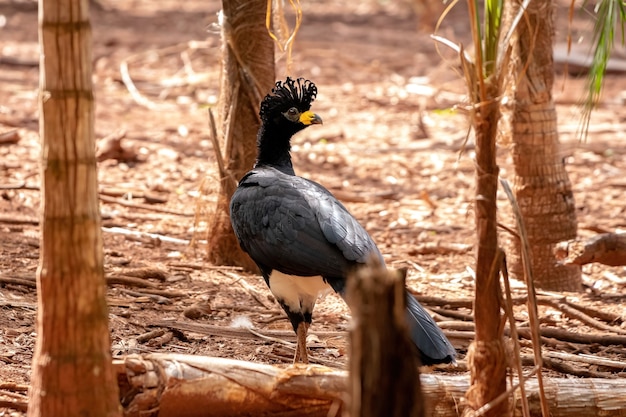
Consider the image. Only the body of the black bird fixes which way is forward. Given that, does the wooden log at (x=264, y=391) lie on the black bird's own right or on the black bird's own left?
on the black bird's own left

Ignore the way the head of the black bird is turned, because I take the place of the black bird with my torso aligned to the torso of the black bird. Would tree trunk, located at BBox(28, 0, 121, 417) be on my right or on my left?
on my left

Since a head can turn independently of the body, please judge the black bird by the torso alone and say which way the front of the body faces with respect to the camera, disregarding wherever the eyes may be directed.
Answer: to the viewer's left

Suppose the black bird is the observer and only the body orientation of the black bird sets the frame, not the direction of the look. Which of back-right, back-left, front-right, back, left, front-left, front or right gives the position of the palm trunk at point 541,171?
back-right

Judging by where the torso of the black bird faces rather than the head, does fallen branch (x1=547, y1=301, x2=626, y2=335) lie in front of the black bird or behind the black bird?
behind

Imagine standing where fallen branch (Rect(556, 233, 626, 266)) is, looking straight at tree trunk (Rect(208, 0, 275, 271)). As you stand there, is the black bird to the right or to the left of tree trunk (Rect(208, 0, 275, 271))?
left

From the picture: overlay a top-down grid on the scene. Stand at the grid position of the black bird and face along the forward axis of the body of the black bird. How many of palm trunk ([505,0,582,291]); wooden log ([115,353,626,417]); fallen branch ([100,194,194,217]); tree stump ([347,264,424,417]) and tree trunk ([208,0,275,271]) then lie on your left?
2

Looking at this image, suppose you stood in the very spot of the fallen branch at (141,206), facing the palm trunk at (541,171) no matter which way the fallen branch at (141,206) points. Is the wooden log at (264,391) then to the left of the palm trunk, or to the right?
right
